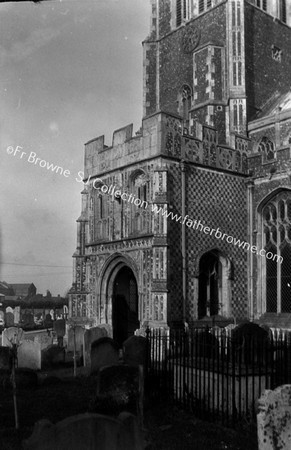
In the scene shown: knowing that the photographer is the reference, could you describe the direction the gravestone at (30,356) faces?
facing the viewer

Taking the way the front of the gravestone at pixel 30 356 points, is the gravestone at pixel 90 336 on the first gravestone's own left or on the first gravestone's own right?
on the first gravestone's own left

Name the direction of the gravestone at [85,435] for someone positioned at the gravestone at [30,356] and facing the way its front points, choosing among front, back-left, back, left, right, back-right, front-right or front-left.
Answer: front

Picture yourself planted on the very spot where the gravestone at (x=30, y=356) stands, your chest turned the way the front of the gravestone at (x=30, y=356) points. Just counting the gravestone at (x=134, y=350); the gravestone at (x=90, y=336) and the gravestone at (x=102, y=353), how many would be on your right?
0

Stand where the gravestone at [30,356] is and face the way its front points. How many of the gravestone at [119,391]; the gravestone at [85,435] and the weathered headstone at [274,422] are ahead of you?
3

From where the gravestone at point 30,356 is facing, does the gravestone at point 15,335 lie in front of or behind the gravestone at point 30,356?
behind

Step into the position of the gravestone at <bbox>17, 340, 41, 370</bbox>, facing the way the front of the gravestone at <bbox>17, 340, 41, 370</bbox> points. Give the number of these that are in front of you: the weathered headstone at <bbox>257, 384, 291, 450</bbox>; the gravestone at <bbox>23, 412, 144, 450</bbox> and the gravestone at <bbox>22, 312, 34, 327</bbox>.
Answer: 2

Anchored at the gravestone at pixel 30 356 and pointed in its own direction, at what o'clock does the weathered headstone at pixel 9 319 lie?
The weathered headstone is roughly at 6 o'clock from the gravestone.

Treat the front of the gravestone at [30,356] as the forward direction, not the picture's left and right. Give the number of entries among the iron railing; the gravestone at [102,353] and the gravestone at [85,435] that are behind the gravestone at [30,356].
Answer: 0

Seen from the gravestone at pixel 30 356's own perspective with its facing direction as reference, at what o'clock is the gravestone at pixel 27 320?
the gravestone at pixel 27 320 is roughly at 6 o'clock from the gravestone at pixel 30 356.

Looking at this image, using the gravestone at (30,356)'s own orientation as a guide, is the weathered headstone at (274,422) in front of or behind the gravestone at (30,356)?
in front

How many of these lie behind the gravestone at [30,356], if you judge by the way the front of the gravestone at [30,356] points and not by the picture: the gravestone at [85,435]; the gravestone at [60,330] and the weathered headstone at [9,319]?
2
